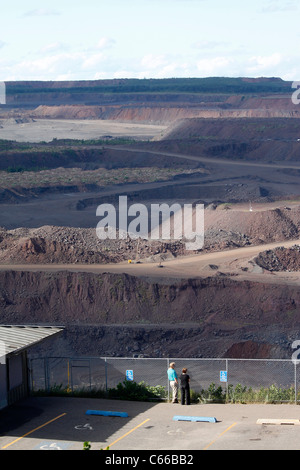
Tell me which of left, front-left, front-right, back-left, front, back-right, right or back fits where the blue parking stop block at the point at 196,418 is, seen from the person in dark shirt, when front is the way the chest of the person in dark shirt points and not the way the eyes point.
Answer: back

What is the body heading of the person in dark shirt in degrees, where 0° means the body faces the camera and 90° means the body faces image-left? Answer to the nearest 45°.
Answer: approximately 180°

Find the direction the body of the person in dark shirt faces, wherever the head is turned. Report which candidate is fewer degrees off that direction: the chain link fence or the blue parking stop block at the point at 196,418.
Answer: the chain link fence

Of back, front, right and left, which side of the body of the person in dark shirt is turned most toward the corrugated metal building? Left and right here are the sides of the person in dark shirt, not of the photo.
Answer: left

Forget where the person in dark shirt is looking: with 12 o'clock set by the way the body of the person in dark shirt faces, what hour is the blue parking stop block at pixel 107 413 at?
The blue parking stop block is roughly at 8 o'clock from the person in dark shirt.

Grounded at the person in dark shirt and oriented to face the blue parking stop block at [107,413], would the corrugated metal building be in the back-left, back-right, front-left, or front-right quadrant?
front-right

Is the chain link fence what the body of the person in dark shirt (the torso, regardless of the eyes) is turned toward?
yes
